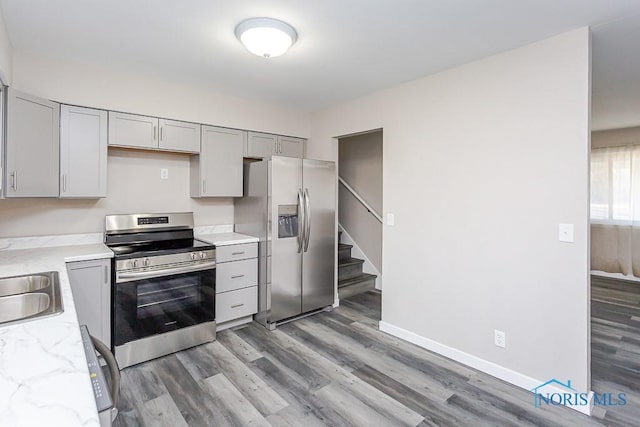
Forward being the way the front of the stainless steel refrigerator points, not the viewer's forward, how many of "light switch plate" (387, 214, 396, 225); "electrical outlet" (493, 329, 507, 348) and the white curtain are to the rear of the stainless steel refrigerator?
0

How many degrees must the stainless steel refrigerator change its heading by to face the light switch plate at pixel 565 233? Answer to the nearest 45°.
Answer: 0° — it already faces it

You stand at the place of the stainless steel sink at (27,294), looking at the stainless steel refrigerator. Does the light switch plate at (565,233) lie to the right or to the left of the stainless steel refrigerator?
right

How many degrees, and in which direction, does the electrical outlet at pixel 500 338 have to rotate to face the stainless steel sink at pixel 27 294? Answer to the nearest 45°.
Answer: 0° — it already faces it

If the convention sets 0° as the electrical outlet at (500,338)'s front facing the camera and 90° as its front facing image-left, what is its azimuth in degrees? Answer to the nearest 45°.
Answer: approximately 45°

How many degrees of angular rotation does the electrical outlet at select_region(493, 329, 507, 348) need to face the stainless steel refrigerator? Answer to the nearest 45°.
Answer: approximately 45° to its right

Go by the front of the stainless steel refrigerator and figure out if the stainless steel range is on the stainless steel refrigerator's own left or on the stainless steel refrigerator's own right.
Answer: on the stainless steel refrigerator's own right

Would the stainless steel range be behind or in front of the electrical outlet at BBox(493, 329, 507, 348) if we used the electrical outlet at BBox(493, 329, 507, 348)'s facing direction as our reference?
in front

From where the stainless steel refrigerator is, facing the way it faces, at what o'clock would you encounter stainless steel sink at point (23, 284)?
The stainless steel sink is roughly at 3 o'clock from the stainless steel refrigerator.

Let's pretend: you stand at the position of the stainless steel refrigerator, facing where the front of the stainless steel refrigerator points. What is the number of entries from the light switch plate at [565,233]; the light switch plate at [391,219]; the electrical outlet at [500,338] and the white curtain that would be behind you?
0

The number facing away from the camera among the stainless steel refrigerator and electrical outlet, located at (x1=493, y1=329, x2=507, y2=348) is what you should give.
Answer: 0

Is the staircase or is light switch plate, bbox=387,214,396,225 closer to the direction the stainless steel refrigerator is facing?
the light switch plate

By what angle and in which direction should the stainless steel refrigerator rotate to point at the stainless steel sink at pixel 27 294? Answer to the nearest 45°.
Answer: approximately 90° to its right

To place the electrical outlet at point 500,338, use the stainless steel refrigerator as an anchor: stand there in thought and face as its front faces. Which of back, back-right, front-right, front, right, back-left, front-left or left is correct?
front

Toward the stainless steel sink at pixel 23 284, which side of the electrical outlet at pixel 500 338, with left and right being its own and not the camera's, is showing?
front
